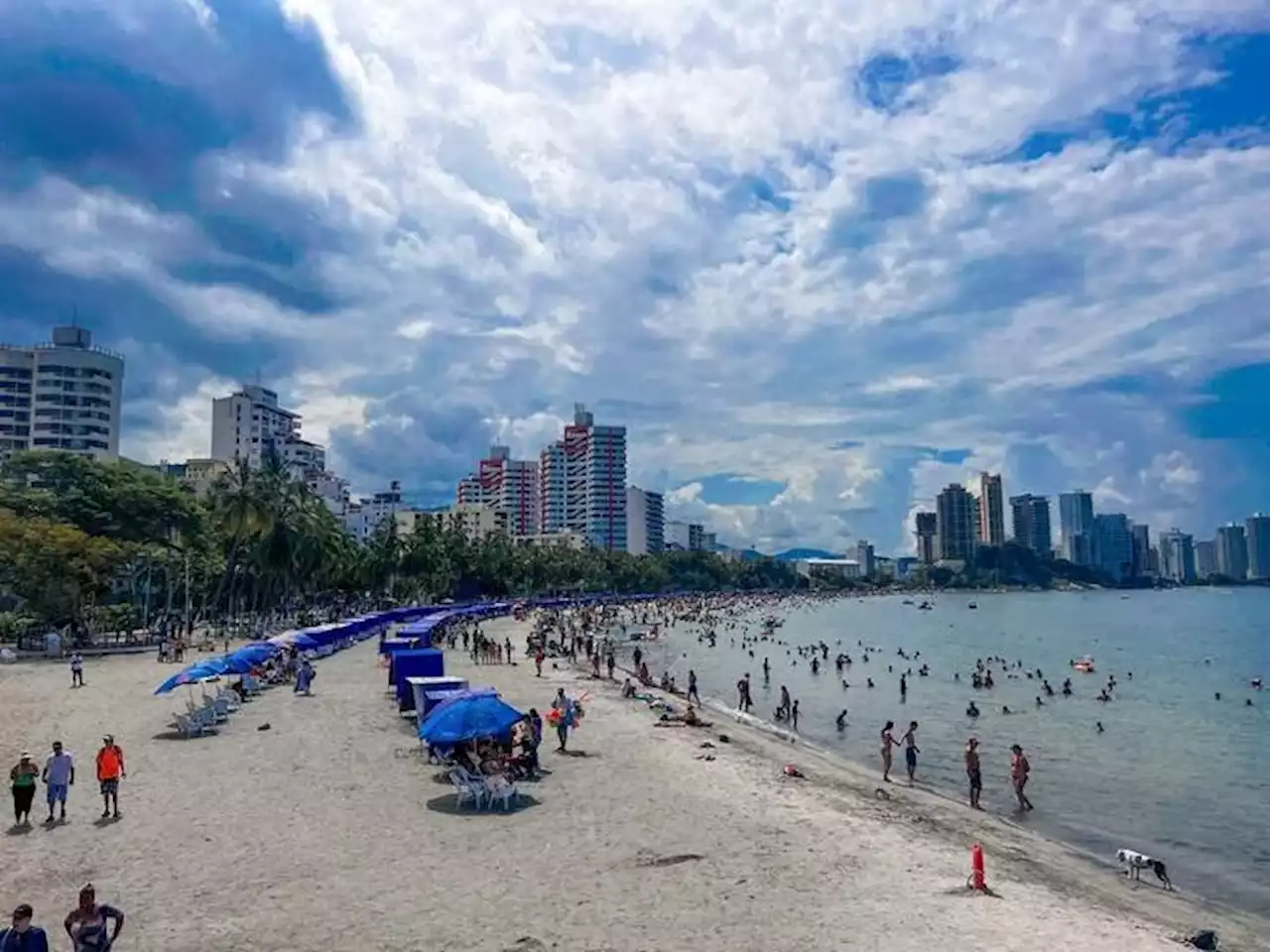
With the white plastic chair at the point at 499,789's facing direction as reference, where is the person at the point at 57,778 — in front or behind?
behind

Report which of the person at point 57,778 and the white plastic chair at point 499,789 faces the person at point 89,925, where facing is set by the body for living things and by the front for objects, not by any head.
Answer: the person at point 57,778

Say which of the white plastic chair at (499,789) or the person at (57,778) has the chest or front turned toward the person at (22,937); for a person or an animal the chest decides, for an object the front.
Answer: the person at (57,778)

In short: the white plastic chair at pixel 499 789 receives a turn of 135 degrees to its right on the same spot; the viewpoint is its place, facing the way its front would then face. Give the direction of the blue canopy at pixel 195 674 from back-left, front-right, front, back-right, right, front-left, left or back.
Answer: back-right

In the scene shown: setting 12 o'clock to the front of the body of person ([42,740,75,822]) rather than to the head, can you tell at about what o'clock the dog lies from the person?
The dog is roughly at 10 o'clock from the person.

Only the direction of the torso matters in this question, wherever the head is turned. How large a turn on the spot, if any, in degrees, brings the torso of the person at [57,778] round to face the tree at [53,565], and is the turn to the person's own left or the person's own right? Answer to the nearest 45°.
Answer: approximately 180°
